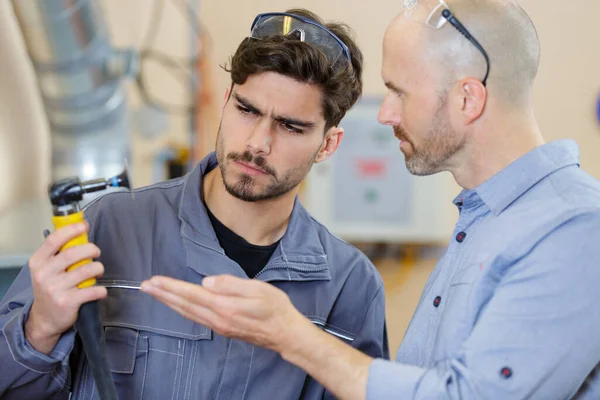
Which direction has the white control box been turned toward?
toward the camera

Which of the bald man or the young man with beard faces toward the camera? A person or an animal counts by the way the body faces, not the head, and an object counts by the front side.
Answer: the young man with beard

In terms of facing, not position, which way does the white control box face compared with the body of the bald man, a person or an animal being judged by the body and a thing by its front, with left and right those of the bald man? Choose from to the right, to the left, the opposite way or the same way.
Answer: to the left

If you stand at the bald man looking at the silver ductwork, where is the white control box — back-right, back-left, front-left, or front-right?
front-right

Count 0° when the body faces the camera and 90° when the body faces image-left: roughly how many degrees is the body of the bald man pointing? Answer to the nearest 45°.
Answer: approximately 90°

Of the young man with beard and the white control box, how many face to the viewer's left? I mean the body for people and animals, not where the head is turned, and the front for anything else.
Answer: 0

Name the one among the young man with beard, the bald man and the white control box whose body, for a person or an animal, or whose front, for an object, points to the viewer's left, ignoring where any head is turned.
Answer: the bald man

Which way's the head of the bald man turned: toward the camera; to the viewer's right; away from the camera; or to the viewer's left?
to the viewer's left

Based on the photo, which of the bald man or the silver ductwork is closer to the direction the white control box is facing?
the bald man

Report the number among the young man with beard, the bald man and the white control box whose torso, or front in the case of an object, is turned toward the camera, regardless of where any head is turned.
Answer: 2

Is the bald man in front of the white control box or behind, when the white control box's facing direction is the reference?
in front

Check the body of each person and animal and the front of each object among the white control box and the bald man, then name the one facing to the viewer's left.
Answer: the bald man

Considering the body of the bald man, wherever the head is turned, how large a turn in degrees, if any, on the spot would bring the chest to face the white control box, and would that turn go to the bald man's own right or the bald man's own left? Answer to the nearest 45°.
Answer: approximately 90° to the bald man's own right

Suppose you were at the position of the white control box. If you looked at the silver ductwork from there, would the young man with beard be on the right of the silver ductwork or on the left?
left

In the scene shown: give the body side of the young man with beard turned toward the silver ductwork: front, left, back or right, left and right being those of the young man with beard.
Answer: back
